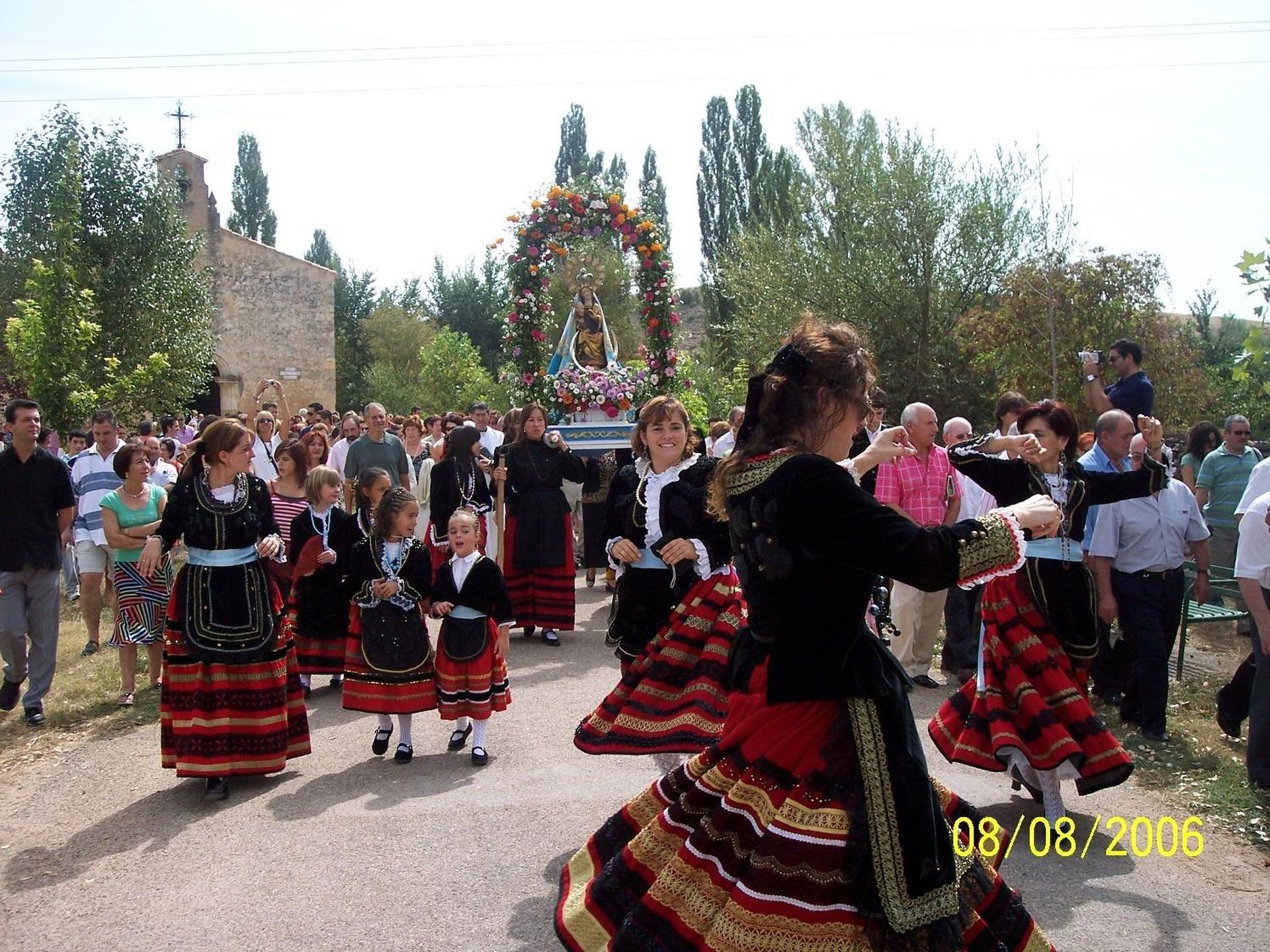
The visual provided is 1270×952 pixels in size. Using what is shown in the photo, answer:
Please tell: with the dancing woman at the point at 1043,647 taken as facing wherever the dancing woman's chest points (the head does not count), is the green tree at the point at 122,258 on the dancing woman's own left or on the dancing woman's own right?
on the dancing woman's own right

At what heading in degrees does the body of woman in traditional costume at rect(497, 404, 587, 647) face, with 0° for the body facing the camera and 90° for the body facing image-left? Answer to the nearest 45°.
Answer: approximately 0°

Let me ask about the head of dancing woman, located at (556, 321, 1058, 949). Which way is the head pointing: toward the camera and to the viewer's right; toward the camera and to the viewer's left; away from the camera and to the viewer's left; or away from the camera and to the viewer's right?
away from the camera and to the viewer's right

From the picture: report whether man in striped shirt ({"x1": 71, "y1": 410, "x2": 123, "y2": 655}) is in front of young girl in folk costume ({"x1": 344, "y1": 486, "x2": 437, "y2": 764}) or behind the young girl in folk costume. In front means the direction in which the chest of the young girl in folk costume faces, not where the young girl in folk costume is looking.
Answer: behind

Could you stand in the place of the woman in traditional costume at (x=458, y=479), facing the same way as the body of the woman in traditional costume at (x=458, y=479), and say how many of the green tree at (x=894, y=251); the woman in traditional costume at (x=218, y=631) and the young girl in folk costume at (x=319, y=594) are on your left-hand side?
1

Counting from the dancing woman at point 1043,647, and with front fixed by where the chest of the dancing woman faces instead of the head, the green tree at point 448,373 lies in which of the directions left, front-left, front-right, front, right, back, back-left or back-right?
back-right

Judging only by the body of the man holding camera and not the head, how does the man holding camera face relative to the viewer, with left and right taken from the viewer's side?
facing to the left of the viewer

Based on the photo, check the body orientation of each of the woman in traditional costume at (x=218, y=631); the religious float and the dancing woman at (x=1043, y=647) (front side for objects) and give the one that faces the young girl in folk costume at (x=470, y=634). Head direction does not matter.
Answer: the religious float

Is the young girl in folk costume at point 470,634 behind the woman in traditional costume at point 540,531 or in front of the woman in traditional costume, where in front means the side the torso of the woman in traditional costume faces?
in front
